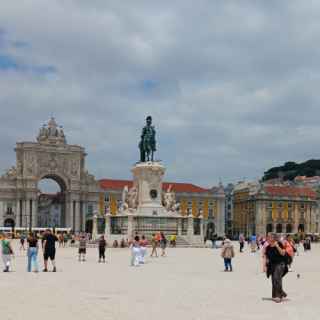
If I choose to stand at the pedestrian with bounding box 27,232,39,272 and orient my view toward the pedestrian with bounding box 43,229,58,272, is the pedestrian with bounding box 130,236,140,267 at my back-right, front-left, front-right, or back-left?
front-left

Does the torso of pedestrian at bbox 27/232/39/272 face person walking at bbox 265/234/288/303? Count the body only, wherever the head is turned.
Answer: no
